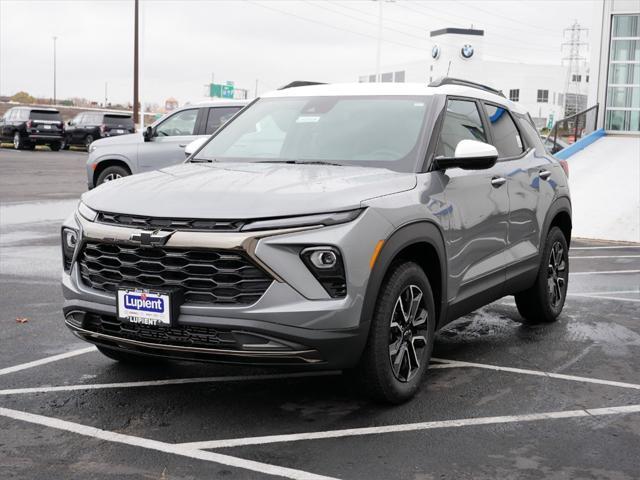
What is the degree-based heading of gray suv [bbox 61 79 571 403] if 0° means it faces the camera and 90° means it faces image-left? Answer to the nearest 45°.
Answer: approximately 45°

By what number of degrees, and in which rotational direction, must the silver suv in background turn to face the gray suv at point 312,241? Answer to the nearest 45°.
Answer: approximately 90° to its left

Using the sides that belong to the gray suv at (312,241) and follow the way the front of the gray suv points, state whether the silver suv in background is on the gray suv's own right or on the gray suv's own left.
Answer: on the gray suv's own right

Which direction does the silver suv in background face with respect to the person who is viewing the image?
facing to the left of the viewer
